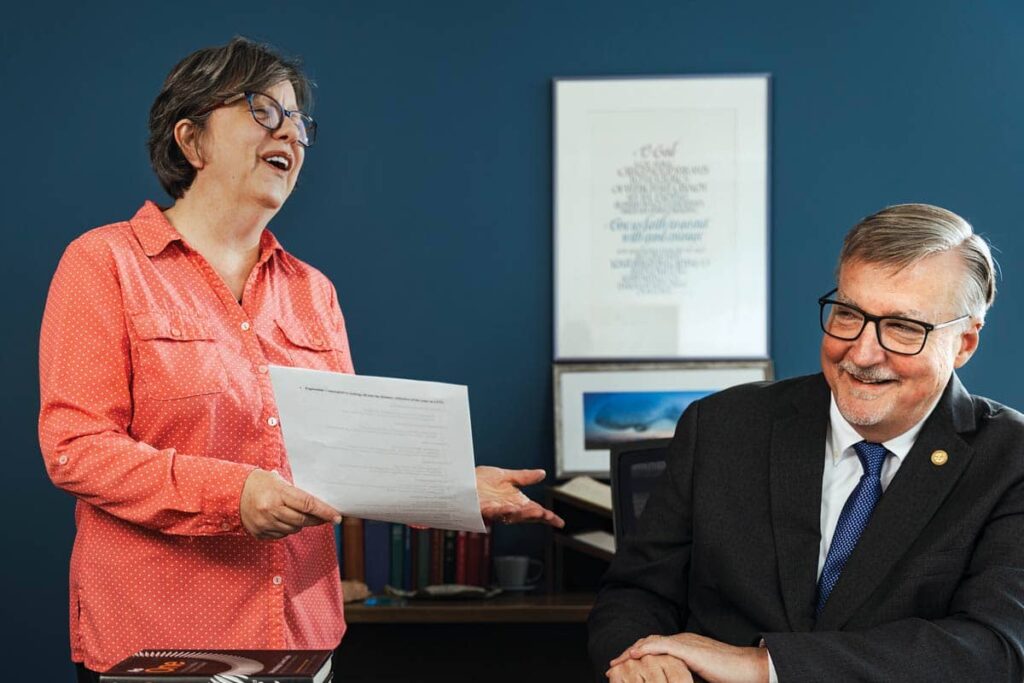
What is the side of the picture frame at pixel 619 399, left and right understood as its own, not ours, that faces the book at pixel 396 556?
right

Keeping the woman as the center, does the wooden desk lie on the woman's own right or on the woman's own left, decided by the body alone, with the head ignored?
on the woman's own left

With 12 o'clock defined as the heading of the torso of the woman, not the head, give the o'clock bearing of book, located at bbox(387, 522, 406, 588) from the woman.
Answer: The book is roughly at 8 o'clock from the woman.

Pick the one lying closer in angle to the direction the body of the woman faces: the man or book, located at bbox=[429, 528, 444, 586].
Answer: the man

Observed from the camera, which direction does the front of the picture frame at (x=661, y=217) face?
facing the viewer

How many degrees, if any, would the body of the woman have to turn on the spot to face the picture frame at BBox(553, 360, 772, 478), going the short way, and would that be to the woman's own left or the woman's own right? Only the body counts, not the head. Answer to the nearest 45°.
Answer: approximately 90° to the woman's own left

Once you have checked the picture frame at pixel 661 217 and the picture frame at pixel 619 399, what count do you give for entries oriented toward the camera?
2

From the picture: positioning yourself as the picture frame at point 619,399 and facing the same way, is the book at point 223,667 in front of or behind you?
in front

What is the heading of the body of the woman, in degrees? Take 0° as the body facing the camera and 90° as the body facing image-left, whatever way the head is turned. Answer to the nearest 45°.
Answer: approximately 315°

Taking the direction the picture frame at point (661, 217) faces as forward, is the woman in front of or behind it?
in front

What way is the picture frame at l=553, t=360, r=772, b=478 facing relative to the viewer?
toward the camera

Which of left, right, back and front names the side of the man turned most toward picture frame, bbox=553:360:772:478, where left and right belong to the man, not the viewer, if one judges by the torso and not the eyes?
right
